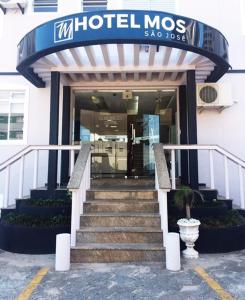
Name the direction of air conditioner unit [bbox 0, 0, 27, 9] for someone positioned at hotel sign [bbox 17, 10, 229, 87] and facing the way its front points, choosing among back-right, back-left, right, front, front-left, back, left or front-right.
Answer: back-right

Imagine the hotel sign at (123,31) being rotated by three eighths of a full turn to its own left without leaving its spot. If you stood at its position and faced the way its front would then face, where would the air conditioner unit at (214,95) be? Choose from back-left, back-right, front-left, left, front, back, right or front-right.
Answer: front

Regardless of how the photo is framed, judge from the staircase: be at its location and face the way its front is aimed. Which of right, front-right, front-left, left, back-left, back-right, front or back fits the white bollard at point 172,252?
front-left

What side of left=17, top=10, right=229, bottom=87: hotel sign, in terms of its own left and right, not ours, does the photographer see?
front

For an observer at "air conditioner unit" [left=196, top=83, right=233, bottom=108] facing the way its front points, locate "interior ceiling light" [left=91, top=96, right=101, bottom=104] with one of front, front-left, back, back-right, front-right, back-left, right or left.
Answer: right

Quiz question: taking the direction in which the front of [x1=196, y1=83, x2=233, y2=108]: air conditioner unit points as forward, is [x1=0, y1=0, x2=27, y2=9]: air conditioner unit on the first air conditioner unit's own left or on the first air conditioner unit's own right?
on the first air conditioner unit's own right

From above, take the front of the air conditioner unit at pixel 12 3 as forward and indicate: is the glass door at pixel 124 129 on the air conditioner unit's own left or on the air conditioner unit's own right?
on the air conditioner unit's own left

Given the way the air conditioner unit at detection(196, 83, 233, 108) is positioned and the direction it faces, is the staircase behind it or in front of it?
in front

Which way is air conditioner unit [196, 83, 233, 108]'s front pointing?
toward the camera

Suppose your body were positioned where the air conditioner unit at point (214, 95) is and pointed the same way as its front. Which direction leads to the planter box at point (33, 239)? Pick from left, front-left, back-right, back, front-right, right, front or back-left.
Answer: front-right

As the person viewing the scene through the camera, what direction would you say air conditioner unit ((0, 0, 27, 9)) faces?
facing the viewer
